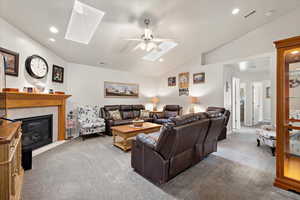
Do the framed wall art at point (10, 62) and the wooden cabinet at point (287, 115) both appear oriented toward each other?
yes

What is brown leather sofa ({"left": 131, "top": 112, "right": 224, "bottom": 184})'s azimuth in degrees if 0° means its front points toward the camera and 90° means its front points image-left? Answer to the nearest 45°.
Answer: approximately 135°

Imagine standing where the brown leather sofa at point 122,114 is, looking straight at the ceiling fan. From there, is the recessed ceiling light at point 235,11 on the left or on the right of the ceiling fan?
left

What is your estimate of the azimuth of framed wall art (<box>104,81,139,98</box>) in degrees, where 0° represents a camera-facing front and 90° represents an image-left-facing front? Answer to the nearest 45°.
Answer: approximately 315°

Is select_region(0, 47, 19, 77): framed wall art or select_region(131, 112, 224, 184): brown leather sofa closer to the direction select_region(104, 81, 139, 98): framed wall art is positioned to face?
the brown leather sofa

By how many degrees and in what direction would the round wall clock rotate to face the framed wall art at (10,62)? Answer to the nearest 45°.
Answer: approximately 90° to its right

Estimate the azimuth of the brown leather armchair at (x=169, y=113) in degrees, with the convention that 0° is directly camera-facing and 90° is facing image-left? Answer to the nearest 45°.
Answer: approximately 45°

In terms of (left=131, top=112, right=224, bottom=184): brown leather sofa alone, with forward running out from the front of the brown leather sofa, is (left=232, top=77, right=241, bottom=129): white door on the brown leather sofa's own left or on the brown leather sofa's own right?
on the brown leather sofa's own right

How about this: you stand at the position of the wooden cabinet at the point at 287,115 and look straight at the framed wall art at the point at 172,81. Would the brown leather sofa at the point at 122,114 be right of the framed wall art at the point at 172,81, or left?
left
